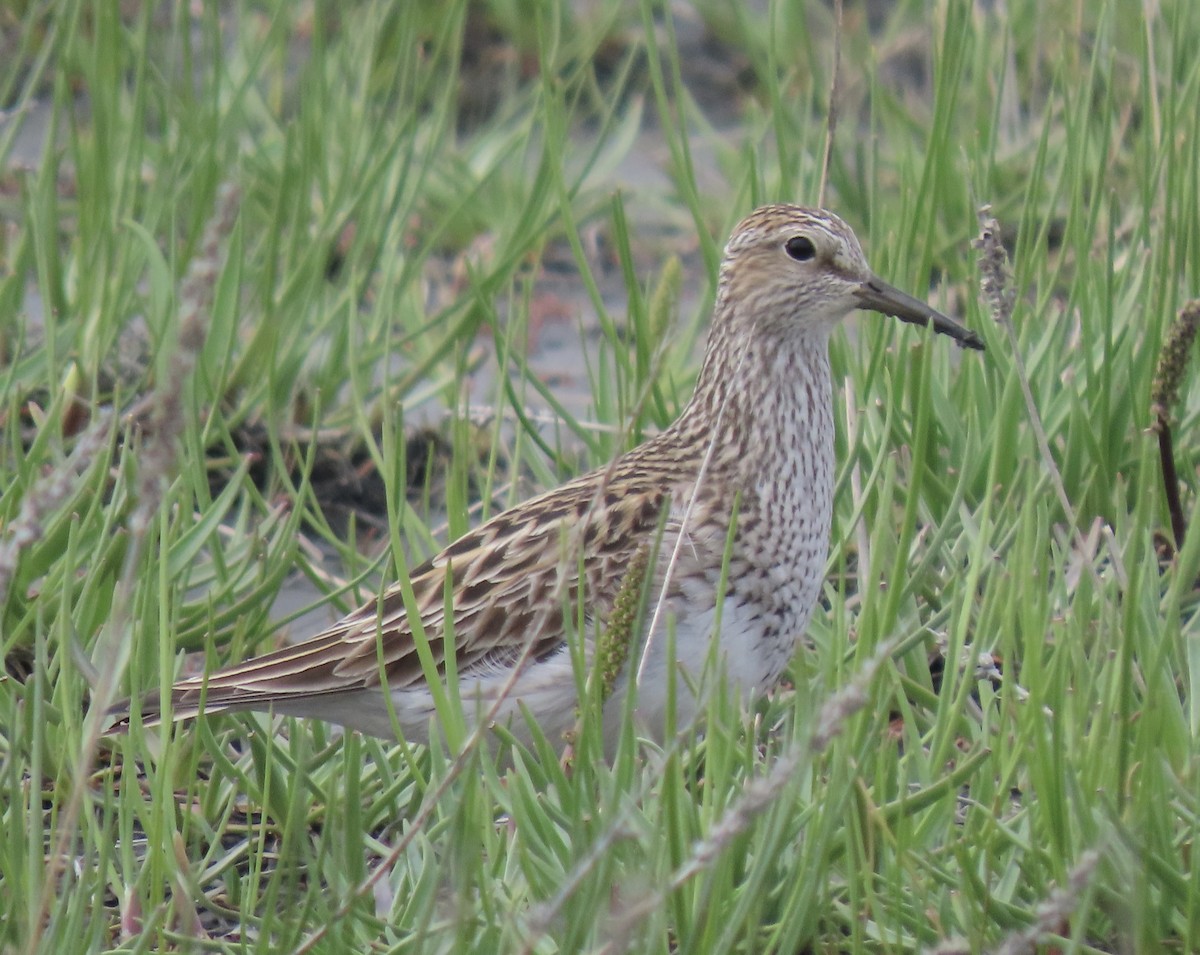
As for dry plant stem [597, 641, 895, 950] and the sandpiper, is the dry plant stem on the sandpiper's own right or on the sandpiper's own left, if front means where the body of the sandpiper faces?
on the sandpiper's own right

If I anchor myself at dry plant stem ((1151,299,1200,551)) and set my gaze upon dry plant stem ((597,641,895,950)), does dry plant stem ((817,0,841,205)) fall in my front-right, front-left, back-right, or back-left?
back-right

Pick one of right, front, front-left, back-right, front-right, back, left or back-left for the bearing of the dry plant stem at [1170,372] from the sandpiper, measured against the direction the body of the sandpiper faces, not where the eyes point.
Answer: front

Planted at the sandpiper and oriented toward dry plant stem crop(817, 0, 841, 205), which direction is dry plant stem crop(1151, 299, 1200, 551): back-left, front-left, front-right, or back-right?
front-right

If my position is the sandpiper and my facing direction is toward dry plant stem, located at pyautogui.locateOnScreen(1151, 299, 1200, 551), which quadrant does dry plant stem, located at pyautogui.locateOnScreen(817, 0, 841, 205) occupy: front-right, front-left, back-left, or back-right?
front-left

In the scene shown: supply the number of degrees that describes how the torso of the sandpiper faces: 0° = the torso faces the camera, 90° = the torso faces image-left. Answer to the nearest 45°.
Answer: approximately 270°
